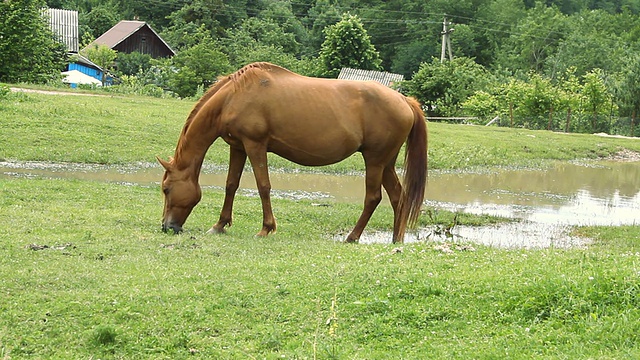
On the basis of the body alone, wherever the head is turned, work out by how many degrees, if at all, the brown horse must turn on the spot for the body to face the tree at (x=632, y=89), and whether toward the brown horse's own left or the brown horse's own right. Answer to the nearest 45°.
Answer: approximately 135° to the brown horse's own right

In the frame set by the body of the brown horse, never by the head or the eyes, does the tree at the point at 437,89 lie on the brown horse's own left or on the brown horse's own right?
on the brown horse's own right

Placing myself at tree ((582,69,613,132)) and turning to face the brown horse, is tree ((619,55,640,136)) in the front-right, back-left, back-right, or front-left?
back-left

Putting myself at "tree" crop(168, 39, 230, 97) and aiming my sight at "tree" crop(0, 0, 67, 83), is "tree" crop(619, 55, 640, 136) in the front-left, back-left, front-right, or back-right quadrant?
back-left

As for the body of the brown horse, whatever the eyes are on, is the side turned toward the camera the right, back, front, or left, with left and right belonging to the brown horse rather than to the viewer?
left

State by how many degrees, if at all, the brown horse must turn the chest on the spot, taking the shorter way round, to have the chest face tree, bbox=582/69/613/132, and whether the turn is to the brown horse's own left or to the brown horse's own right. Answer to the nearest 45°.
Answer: approximately 135° to the brown horse's own right

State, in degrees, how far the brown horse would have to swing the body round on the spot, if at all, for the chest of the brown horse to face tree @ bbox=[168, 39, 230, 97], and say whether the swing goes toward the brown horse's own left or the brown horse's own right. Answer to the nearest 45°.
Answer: approximately 90° to the brown horse's own right

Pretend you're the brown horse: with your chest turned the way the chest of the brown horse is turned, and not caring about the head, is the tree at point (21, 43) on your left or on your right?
on your right
